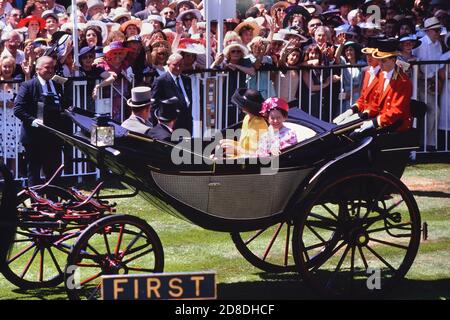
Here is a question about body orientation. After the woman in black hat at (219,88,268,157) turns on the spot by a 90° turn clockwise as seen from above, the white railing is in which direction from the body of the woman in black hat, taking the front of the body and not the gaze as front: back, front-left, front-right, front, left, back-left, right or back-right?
front

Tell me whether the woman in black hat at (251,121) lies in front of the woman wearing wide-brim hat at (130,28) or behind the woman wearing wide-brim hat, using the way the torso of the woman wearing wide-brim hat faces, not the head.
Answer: in front

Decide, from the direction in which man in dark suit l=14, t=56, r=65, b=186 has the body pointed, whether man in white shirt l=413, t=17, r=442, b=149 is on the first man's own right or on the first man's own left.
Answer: on the first man's own left

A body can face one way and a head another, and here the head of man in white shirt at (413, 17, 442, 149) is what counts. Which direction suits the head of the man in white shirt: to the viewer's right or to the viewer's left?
to the viewer's left

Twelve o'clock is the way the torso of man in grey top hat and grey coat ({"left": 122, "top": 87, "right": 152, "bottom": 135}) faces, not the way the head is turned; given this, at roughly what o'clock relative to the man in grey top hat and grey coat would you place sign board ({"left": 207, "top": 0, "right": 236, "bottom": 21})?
The sign board is roughly at 11 o'clock from the man in grey top hat and grey coat.

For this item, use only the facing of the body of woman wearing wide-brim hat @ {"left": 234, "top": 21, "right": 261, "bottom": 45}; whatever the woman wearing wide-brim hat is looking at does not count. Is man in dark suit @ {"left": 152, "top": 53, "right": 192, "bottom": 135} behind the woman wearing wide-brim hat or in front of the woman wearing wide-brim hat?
in front

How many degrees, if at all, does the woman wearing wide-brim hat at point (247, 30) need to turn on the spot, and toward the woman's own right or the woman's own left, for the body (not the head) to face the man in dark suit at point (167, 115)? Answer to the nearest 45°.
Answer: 0° — they already face them

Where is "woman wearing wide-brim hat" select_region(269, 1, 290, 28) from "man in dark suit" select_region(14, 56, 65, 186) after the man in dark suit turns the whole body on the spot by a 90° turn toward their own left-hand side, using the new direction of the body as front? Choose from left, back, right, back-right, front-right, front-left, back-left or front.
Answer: front

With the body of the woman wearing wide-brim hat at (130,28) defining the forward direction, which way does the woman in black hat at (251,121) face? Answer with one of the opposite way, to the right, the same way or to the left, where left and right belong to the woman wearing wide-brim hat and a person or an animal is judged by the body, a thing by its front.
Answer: to the right

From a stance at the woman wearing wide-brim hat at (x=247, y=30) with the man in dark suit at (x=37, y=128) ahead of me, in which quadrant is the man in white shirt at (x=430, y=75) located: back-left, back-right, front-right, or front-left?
back-left
